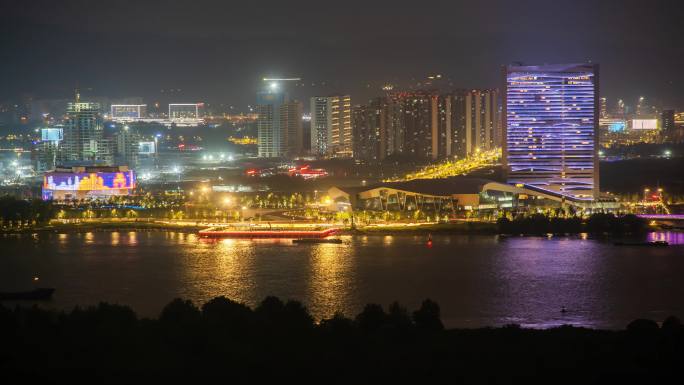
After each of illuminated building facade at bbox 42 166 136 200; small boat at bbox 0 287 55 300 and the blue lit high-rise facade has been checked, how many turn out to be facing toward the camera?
2

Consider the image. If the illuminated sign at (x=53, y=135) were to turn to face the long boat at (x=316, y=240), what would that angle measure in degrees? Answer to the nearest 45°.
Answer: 0° — it already faces it

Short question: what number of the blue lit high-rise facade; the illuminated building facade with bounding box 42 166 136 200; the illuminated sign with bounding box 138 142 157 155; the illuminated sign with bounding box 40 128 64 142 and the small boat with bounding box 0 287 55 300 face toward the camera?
4

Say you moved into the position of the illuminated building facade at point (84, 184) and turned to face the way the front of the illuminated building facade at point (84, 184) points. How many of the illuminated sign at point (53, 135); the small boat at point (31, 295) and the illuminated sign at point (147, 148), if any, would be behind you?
2

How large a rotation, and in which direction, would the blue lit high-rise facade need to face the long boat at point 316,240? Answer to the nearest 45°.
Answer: approximately 45° to its right

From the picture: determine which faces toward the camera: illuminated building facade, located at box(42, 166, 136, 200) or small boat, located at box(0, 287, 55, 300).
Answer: the illuminated building facade

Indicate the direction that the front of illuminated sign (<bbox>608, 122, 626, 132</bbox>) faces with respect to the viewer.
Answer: facing the viewer

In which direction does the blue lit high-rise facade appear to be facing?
toward the camera

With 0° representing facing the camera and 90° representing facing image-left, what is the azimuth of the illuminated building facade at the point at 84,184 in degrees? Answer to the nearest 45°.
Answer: approximately 0°

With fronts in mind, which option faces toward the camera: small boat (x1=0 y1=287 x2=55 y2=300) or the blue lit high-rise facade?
the blue lit high-rise facade

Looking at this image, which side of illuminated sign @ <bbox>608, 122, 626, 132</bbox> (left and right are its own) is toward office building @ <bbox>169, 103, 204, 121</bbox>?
right

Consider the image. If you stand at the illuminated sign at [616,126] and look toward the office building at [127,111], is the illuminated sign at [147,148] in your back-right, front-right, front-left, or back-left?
front-left

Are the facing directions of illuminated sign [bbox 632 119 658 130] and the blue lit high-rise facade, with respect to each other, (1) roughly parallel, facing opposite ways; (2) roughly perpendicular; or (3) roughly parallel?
roughly parallel

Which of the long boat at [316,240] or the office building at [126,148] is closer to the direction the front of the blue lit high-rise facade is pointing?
the long boat

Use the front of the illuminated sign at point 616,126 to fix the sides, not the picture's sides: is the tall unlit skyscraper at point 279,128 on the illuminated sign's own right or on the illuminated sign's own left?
on the illuminated sign's own right

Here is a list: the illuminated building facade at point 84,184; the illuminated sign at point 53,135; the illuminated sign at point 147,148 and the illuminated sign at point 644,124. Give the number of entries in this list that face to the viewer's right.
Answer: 0
